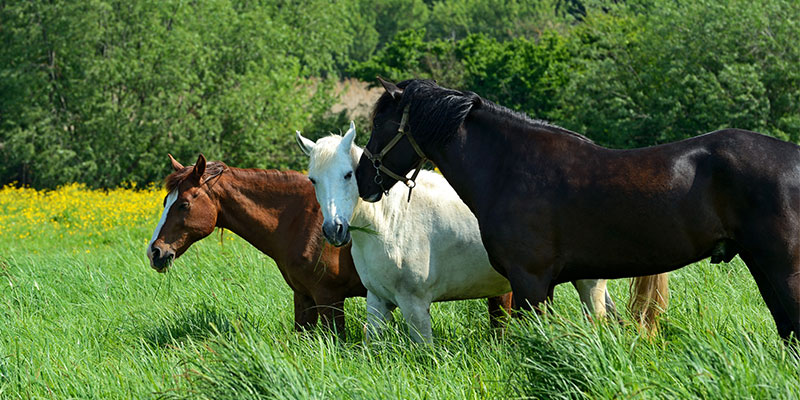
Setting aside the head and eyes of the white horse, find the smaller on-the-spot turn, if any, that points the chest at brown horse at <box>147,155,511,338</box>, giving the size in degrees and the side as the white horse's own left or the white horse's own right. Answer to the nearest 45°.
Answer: approximately 90° to the white horse's own right

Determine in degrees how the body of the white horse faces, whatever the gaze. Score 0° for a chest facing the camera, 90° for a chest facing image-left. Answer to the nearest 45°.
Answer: approximately 45°

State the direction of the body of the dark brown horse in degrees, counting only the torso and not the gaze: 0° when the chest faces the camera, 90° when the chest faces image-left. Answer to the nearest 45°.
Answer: approximately 90°

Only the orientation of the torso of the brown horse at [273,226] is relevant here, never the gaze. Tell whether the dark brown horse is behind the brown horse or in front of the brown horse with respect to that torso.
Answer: behind

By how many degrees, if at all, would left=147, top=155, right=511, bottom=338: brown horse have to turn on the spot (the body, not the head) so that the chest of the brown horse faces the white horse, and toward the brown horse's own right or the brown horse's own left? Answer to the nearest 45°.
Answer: approximately 135° to the brown horse's own left

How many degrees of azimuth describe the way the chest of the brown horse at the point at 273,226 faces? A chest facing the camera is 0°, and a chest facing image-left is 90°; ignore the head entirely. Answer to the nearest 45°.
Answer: approximately 90°

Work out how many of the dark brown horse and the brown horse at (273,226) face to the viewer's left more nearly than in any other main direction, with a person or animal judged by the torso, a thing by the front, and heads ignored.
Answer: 2
